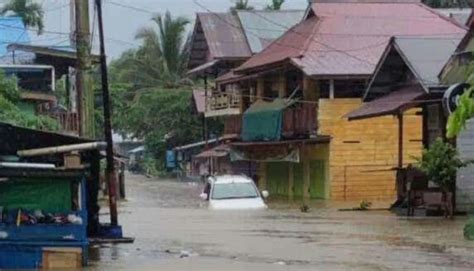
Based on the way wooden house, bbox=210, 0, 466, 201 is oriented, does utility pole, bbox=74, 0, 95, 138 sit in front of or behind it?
in front

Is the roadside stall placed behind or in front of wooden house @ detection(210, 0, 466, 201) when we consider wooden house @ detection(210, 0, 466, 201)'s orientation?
in front

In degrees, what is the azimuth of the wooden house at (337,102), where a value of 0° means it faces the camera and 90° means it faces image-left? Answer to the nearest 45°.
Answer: approximately 45°

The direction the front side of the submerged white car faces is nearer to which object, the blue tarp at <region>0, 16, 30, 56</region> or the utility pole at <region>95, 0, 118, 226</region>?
the utility pole
